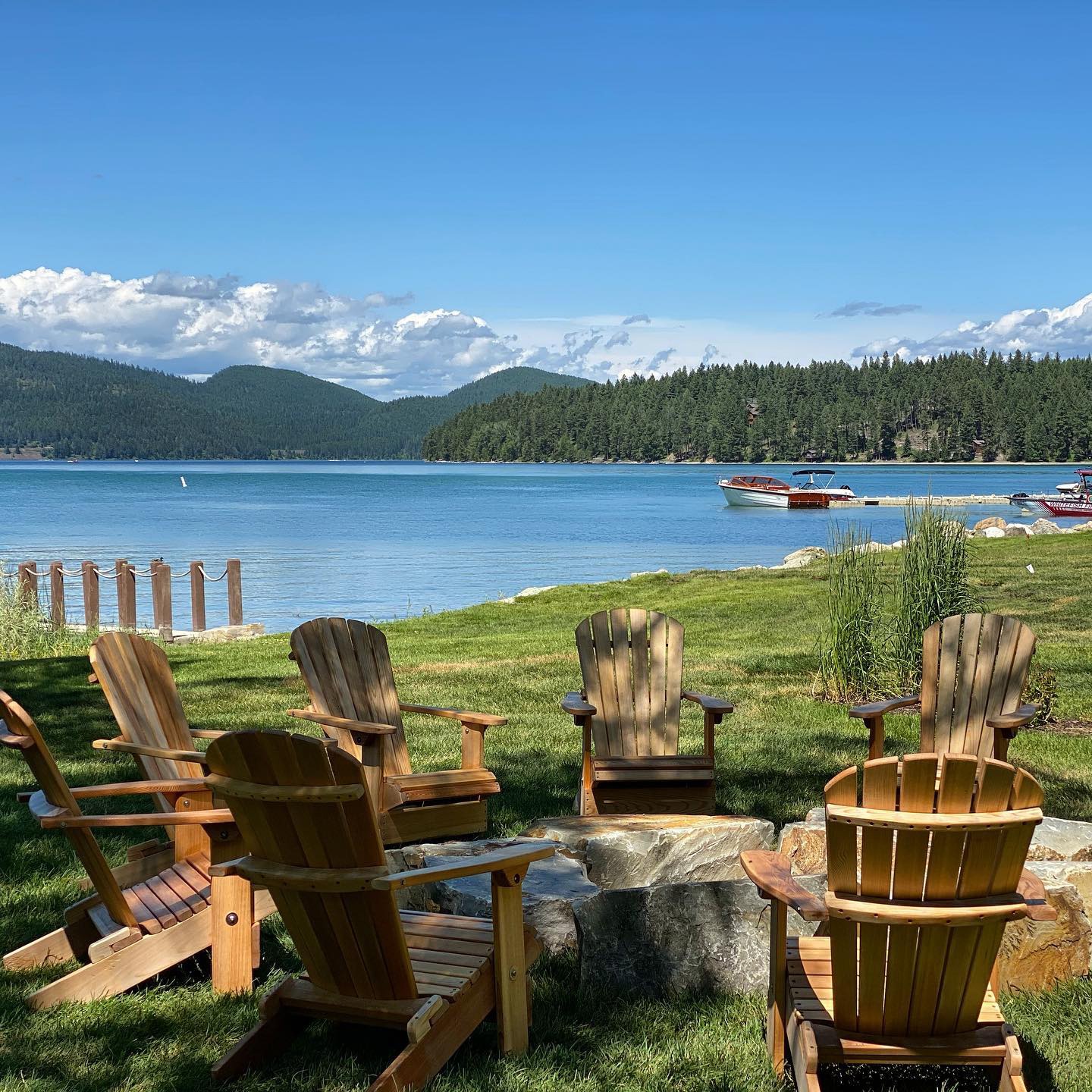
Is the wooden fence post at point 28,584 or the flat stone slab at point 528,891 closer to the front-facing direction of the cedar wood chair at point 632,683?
the flat stone slab

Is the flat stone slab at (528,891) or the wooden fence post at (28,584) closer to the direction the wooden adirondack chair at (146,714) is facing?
the flat stone slab

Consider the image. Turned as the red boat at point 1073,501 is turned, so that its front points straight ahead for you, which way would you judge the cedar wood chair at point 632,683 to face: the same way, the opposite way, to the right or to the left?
to the left

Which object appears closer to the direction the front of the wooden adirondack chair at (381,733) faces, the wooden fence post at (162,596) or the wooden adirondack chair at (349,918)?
the wooden adirondack chair

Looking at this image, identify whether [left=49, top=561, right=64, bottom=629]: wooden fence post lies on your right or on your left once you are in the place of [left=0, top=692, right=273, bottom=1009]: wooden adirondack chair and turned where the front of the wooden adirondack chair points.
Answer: on your left

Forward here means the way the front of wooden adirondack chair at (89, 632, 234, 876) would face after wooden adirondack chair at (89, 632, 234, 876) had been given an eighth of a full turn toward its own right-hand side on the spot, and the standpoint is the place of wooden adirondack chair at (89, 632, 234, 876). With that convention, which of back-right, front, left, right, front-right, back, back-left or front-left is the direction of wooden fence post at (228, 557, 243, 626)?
back

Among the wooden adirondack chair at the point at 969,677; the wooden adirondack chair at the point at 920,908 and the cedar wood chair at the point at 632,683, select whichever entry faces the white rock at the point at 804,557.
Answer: the wooden adirondack chair at the point at 920,908

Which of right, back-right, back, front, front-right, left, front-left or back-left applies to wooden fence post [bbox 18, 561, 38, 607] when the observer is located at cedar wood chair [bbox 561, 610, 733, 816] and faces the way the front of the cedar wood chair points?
back-right

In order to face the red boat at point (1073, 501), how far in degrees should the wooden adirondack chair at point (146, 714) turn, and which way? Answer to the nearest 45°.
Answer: approximately 90° to its left

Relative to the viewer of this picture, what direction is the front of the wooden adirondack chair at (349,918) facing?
facing away from the viewer and to the right of the viewer

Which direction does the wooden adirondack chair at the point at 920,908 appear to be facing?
away from the camera

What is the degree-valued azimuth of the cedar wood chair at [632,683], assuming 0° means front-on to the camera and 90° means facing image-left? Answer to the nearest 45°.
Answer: approximately 0°

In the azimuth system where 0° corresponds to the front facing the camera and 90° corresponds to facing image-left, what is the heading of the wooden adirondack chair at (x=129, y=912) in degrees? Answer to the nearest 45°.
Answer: approximately 270°

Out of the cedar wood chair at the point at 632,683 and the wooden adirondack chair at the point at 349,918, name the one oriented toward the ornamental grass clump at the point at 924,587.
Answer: the wooden adirondack chair

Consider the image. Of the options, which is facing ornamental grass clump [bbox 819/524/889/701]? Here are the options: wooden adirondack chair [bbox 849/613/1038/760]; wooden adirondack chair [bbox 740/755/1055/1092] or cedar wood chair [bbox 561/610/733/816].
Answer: wooden adirondack chair [bbox 740/755/1055/1092]

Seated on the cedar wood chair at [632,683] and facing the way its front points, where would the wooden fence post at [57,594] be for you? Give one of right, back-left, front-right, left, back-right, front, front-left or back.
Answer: back-right

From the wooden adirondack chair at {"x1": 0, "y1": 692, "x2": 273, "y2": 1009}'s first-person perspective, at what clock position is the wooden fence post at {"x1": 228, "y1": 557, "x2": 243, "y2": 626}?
The wooden fence post is roughly at 9 o'clock from the wooden adirondack chair.

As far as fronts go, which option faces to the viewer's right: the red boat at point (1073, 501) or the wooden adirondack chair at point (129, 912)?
the wooden adirondack chair

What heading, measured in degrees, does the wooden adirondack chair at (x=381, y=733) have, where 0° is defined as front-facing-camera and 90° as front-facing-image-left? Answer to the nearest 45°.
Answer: approximately 315°
